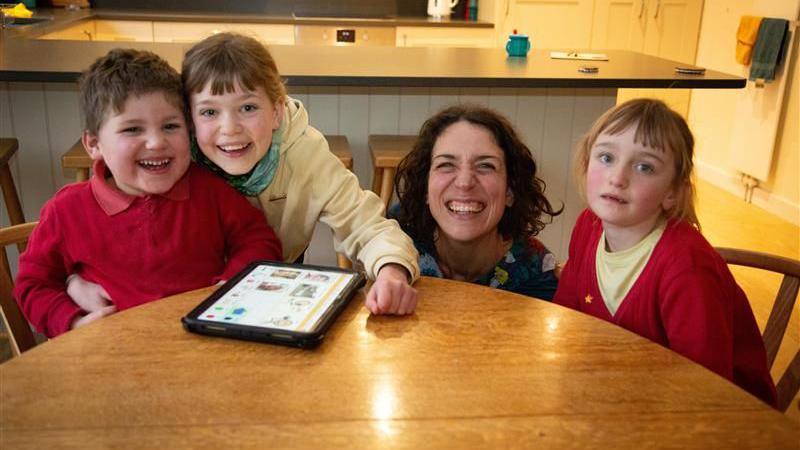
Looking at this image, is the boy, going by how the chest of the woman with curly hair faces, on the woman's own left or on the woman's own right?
on the woman's own right

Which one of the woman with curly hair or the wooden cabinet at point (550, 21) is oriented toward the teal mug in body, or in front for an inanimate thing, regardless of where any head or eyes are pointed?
the wooden cabinet

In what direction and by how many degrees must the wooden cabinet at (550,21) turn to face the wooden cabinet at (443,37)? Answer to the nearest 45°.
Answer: approximately 45° to its right

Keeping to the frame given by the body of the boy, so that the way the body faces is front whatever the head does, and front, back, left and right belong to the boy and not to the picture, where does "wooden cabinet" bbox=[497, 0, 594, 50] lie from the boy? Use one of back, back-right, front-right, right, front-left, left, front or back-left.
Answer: back-left

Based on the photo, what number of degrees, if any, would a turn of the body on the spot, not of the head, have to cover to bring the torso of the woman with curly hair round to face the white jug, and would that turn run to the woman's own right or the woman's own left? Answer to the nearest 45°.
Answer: approximately 180°

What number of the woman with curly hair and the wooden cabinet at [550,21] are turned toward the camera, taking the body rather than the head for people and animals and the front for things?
2

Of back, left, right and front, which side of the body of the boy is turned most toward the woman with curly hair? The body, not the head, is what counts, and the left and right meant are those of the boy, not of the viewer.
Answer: left

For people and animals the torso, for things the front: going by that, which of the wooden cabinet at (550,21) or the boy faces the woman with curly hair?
the wooden cabinet

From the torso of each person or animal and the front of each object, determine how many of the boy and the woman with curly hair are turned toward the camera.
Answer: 2
